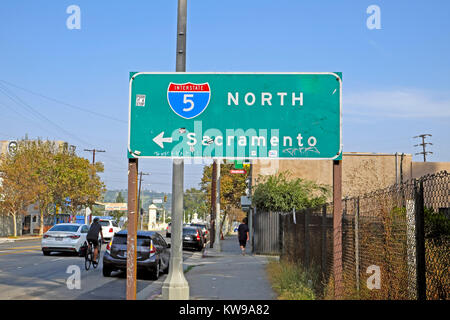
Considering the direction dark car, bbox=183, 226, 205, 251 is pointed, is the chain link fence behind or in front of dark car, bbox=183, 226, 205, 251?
behind

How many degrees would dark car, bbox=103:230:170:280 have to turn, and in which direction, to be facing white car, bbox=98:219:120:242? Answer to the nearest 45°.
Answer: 0° — it already faces it

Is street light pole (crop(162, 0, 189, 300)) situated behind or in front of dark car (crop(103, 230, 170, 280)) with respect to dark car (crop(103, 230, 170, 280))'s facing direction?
behind

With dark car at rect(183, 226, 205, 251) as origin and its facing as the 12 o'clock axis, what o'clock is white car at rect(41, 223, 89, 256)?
The white car is roughly at 7 o'clock from the dark car.

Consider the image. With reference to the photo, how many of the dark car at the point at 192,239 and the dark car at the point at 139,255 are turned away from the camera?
2

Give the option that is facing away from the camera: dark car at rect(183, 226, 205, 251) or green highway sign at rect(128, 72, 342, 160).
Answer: the dark car

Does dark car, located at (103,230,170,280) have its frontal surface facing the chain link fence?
no

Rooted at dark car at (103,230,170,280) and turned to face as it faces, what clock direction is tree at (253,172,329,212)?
The tree is roughly at 1 o'clock from the dark car.

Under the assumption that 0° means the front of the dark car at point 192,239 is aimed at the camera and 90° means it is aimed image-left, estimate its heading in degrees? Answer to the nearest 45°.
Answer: approximately 180°

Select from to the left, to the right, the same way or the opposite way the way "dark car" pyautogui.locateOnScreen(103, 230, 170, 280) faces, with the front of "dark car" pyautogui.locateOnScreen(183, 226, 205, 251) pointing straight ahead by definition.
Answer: the same way

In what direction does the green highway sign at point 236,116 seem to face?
toward the camera

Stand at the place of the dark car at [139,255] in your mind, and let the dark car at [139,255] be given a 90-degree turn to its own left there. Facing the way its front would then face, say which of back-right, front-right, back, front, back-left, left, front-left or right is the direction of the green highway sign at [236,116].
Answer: left

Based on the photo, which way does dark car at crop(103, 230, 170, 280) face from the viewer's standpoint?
away from the camera

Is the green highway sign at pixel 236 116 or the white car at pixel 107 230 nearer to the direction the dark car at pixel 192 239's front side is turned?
the white car

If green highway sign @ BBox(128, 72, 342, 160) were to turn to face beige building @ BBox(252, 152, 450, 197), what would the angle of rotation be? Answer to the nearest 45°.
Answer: approximately 180°

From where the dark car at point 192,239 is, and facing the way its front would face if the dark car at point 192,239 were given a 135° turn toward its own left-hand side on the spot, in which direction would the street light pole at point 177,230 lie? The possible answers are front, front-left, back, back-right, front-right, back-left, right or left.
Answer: front-left

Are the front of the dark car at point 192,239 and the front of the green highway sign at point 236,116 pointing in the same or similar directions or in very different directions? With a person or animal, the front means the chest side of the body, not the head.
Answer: very different directions

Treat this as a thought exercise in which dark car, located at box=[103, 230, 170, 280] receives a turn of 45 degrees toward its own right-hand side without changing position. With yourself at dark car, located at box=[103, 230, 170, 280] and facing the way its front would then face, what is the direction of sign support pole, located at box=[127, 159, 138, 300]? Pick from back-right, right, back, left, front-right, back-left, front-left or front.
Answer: back-right

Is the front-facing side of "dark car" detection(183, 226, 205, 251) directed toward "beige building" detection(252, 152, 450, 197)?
no

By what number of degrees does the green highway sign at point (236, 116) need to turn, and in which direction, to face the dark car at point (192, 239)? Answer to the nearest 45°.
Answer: approximately 180°
